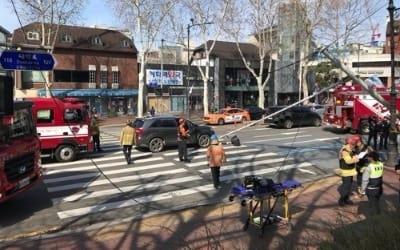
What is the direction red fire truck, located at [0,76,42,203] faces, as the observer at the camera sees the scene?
facing the viewer and to the right of the viewer

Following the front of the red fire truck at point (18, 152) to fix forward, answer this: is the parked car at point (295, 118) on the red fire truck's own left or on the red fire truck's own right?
on the red fire truck's own left

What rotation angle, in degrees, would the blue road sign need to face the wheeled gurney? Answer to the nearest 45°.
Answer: approximately 45° to its left

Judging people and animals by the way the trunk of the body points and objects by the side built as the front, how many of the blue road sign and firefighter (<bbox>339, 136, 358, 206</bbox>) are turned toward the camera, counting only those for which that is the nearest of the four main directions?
1

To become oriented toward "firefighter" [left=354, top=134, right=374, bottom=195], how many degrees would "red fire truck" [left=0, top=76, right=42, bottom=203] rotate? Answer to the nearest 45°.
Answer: approximately 45° to its left

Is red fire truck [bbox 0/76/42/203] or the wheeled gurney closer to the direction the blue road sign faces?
the red fire truck

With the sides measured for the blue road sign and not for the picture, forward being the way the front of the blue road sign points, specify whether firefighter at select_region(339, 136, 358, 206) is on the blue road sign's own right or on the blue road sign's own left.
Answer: on the blue road sign's own left

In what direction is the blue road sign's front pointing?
toward the camera

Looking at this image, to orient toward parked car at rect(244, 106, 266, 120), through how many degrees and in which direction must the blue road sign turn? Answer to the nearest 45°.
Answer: approximately 135° to its left
